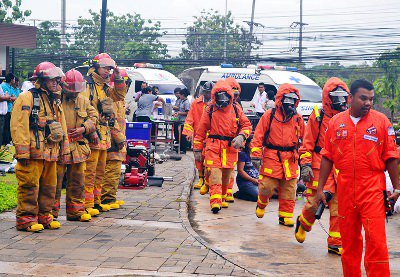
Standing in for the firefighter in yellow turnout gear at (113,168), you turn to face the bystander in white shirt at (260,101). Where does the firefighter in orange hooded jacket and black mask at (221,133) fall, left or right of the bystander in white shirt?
right

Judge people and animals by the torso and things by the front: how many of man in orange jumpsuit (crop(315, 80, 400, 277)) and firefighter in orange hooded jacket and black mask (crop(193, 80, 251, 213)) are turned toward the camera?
2

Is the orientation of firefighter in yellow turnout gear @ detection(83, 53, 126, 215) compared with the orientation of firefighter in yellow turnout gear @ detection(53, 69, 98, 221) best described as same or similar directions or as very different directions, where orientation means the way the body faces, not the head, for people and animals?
same or similar directions

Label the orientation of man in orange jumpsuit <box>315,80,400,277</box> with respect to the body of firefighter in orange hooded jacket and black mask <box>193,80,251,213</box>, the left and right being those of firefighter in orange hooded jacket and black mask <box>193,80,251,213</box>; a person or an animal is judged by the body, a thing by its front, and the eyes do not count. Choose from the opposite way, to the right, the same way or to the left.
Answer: the same way

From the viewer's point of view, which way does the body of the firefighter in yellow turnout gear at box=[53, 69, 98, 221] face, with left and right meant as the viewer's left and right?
facing the viewer and to the right of the viewer

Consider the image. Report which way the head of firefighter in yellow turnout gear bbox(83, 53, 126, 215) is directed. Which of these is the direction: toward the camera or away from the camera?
toward the camera

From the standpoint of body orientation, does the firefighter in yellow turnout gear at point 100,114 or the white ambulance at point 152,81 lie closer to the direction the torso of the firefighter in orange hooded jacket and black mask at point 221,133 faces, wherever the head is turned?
the firefighter in yellow turnout gear

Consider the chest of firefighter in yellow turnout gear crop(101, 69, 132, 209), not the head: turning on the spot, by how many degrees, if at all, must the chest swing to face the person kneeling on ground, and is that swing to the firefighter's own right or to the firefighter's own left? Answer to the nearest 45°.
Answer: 0° — they already face them

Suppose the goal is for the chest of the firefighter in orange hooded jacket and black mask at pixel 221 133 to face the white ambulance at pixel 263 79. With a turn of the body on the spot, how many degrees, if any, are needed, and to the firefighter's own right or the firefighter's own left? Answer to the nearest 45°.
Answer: approximately 180°

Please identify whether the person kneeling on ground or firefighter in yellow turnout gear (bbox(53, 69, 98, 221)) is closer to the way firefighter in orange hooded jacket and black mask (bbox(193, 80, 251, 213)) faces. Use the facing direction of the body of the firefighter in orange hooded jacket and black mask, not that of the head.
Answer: the firefighter in yellow turnout gear

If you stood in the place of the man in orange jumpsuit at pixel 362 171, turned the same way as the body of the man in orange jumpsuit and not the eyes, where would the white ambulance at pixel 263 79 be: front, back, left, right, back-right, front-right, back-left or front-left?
back

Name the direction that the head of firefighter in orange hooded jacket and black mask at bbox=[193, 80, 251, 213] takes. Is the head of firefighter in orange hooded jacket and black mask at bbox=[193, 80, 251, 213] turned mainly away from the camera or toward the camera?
toward the camera

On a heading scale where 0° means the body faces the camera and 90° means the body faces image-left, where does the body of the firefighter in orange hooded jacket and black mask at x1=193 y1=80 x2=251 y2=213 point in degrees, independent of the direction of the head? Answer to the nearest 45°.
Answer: approximately 0°
